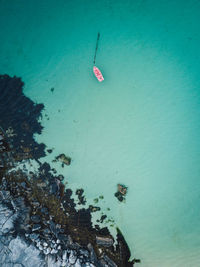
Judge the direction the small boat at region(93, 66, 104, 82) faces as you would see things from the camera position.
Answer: facing away from the viewer and to the left of the viewer
